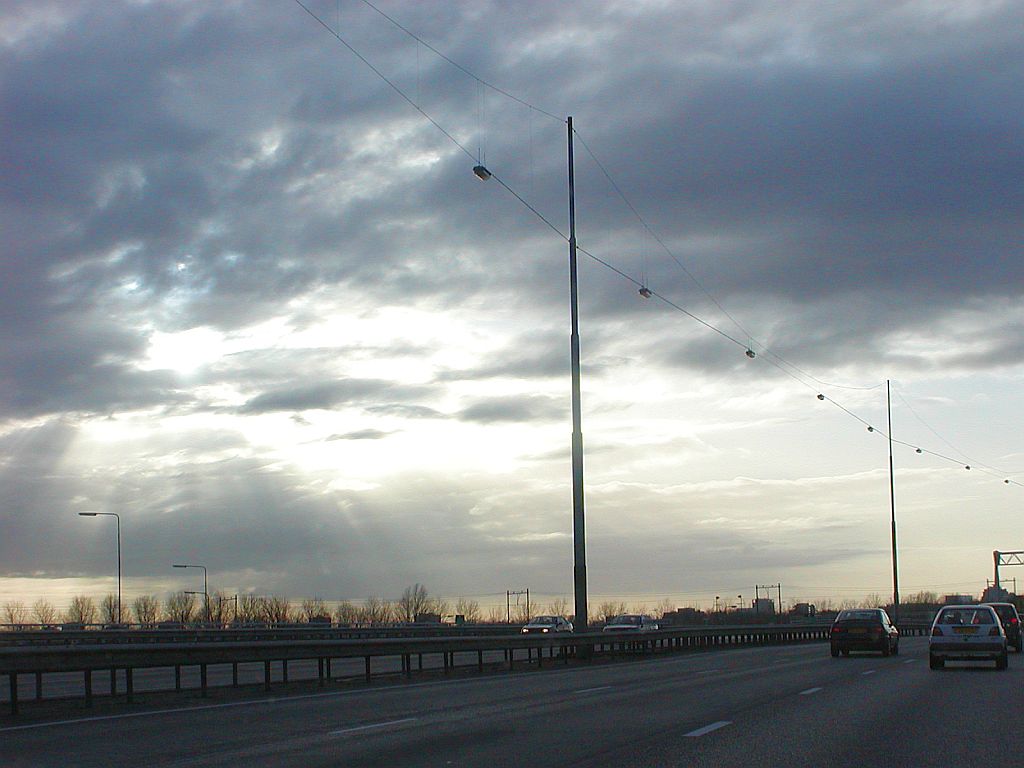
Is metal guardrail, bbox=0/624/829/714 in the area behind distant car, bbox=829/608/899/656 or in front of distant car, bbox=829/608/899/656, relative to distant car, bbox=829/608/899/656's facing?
behind

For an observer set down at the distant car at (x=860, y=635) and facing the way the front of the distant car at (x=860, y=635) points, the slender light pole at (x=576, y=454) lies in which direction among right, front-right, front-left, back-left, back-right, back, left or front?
back-left

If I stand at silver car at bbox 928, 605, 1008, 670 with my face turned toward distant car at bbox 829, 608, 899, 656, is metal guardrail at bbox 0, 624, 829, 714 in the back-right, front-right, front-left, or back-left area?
back-left

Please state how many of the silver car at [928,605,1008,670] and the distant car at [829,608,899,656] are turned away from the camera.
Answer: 2

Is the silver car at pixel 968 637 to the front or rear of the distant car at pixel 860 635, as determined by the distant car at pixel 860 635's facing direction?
to the rear

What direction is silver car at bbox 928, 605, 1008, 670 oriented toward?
away from the camera

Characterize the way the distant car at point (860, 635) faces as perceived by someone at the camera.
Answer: facing away from the viewer
